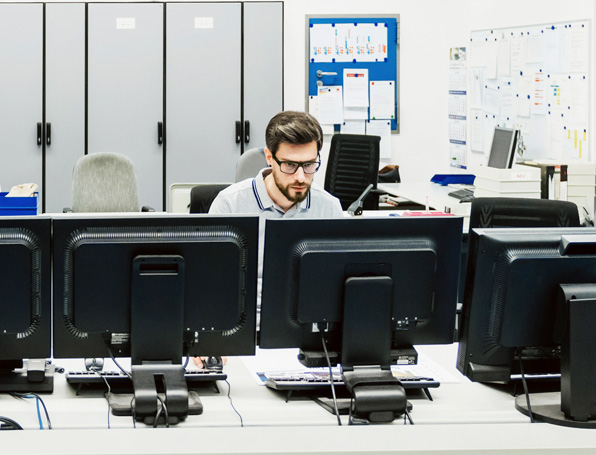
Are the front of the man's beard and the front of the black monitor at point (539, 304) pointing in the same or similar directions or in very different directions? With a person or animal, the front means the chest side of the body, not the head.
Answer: very different directions

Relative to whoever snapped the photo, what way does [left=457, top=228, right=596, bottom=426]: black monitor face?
facing away from the viewer and to the left of the viewer

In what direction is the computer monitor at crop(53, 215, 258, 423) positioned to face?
away from the camera

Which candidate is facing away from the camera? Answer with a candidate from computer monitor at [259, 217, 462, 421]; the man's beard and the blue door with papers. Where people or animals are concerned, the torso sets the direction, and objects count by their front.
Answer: the computer monitor

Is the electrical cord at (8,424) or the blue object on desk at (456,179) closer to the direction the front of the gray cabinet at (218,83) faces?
the electrical cord

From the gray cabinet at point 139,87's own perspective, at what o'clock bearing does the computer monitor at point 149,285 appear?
The computer monitor is roughly at 12 o'clock from the gray cabinet.

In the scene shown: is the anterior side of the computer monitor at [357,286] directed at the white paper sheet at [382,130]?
yes

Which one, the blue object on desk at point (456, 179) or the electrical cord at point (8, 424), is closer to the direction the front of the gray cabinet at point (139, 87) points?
the electrical cord

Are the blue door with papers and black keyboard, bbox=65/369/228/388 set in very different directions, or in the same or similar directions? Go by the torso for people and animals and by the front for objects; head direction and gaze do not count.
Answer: very different directions

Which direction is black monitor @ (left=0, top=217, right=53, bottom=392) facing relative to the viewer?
away from the camera

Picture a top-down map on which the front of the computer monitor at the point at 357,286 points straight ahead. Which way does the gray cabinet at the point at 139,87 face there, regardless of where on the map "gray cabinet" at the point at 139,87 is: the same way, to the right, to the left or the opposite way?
the opposite way

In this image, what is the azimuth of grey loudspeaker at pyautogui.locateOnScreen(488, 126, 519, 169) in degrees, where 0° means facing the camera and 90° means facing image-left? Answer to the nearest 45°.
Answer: approximately 45°
